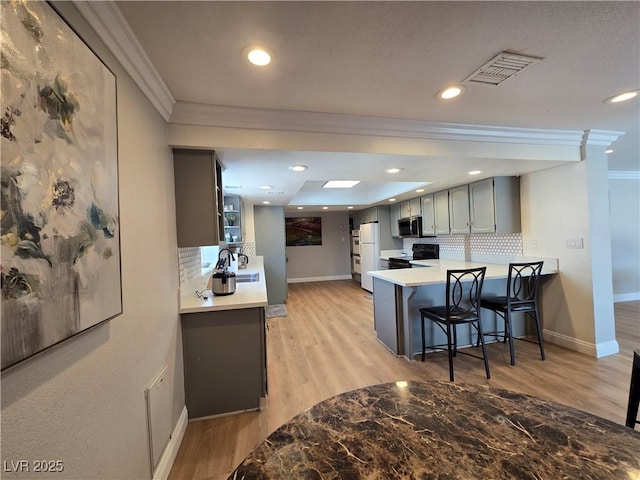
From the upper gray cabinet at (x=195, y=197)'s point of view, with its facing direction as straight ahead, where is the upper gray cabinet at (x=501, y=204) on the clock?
the upper gray cabinet at (x=501, y=204) is roughly at 12 o'clock from the upper gray cabinet at (x=195, y=197).

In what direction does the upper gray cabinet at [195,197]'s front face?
to the viewer's right

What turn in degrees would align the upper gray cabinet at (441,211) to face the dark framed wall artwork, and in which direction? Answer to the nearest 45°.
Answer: approximately 90° to its right

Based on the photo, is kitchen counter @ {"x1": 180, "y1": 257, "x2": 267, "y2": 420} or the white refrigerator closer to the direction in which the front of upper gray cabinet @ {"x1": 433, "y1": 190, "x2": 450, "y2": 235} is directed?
the kitchen counter

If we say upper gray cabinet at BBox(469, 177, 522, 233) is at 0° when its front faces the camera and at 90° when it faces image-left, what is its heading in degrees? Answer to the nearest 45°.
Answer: approximately 45°

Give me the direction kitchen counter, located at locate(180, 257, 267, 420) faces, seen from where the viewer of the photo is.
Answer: facing to the right of the viewer
